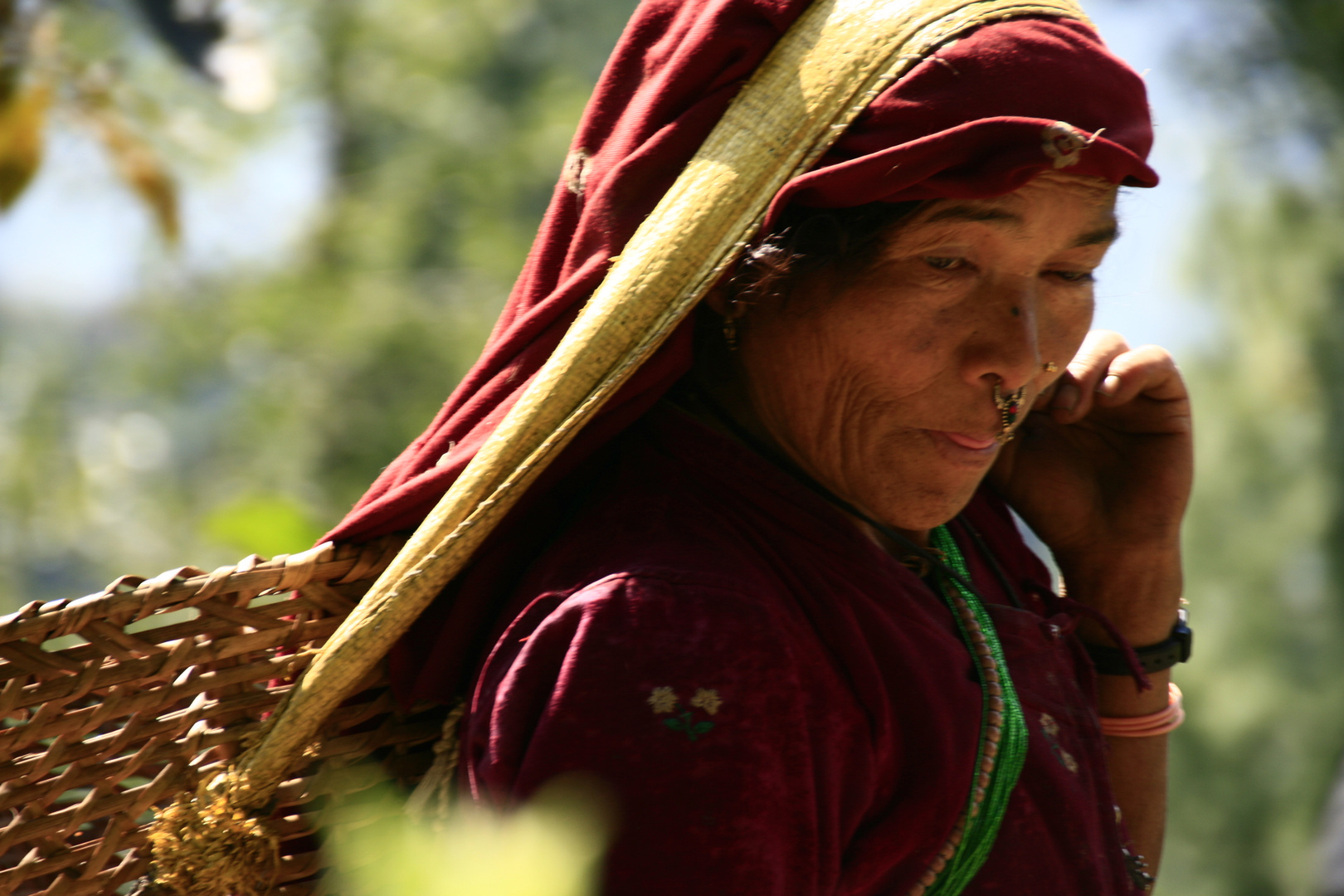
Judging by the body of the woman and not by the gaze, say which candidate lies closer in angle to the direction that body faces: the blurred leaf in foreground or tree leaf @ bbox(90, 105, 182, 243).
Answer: the blurred leaf in foreground

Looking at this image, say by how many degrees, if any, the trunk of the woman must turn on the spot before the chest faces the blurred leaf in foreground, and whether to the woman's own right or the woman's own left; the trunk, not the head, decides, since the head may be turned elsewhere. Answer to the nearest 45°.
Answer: approximately 45° to the woman's own right

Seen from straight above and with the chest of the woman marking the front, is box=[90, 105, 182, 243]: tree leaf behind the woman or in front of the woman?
behind

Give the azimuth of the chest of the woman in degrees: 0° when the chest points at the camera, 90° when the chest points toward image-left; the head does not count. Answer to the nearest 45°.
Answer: approximately 315°

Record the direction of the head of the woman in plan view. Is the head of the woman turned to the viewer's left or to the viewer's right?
to the viewer's right

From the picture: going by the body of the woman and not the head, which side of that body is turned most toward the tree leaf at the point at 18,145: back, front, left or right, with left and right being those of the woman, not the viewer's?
back

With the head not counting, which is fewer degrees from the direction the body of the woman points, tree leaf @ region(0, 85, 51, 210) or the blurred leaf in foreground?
the blurred leaf in foreground
